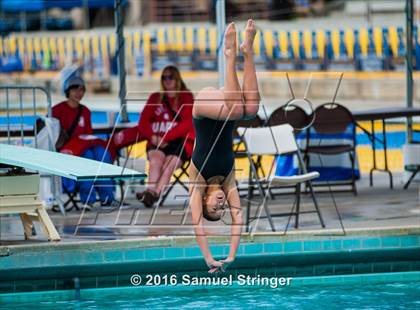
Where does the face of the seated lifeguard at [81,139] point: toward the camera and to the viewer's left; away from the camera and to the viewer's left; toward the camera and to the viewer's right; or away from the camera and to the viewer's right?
toward the camera and to the viewer's right

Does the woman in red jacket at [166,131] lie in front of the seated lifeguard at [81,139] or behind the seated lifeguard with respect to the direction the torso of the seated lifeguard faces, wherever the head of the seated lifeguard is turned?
in front

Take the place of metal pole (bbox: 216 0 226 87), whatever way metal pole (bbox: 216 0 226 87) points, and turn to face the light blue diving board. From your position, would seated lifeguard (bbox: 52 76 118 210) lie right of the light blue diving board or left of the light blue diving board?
right

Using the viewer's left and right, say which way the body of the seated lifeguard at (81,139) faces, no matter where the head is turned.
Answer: facing the viewer and to the right of the viewer

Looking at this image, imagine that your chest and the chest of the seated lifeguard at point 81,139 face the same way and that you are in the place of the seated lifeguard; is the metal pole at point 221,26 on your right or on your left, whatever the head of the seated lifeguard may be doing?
on your left

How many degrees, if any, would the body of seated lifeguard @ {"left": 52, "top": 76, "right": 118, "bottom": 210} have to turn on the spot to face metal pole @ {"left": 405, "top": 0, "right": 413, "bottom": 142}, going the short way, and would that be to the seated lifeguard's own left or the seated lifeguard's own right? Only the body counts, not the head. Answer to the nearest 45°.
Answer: approximately 45° to the seated lifeguard's own left

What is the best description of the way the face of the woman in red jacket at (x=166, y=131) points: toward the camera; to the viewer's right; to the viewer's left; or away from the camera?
toward the camera
